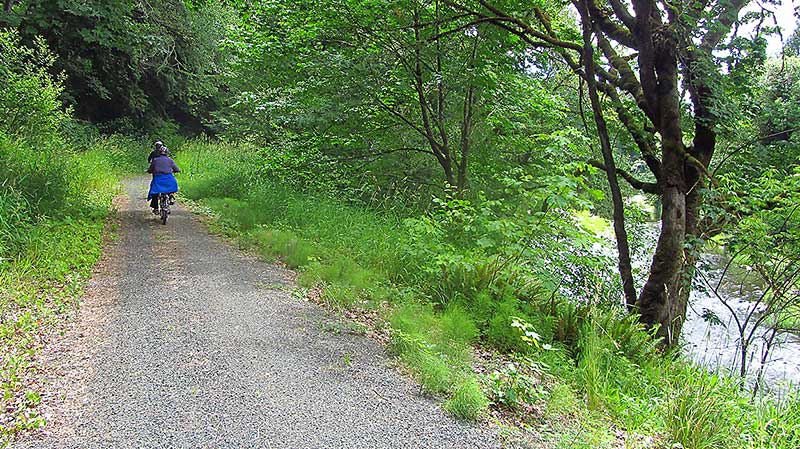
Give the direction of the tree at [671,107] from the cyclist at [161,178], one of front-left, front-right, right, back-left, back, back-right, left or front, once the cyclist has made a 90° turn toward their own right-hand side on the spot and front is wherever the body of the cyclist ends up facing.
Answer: front-right

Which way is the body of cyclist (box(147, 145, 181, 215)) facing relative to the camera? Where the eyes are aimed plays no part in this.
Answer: away from the camera

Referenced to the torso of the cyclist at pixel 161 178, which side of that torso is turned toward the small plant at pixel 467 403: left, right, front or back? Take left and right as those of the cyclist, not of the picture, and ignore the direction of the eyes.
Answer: back

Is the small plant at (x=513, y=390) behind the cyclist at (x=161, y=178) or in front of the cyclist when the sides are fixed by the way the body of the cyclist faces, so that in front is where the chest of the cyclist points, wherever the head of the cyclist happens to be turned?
behind
